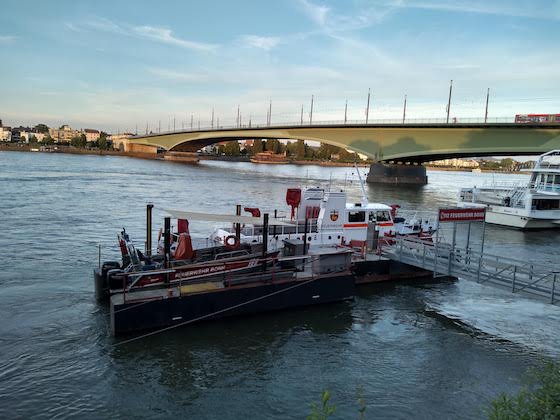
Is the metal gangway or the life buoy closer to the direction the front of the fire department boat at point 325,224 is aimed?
the metal gangway

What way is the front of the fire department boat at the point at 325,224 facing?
to the viewer's right

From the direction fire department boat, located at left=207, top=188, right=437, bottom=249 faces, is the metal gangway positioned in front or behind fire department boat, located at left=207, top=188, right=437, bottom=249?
in front
